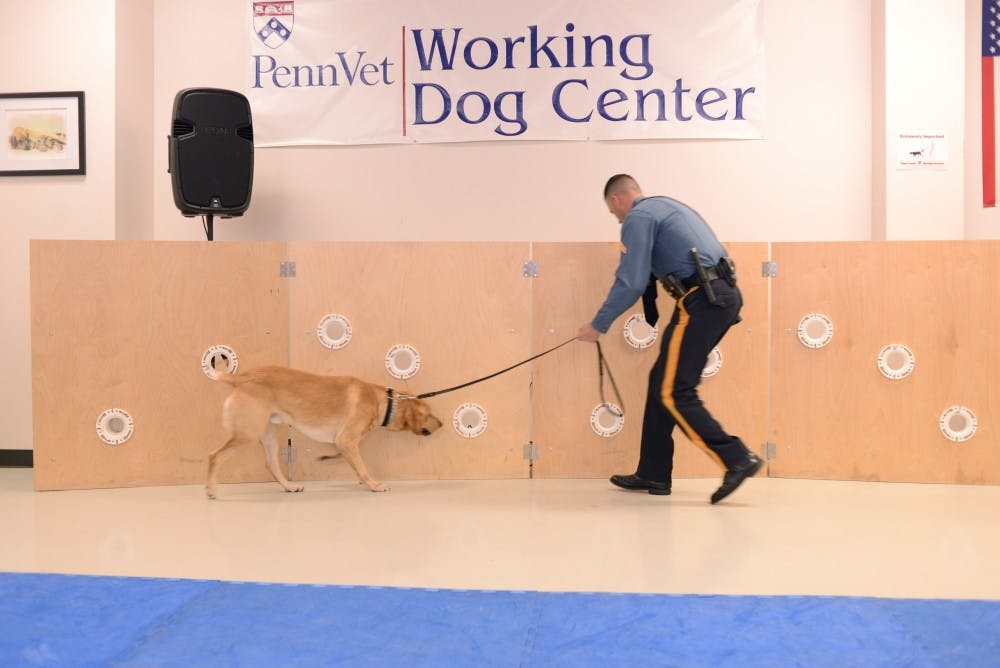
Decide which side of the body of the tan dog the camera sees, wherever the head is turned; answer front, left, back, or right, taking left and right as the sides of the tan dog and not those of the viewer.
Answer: right

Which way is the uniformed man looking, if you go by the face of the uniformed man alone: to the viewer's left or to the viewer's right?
to the viewer's left

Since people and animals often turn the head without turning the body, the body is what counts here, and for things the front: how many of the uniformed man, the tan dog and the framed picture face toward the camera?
1

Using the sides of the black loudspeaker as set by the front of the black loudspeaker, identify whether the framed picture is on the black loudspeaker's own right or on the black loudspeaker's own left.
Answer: on the black loudspeaker's own right

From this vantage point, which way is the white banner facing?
toward the camera

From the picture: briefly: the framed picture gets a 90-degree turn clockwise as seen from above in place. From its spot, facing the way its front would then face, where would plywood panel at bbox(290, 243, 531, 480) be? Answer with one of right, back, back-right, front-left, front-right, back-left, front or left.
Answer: back-left

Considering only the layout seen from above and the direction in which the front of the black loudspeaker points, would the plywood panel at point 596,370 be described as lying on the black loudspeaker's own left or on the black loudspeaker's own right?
on the black loudspeaker's own left

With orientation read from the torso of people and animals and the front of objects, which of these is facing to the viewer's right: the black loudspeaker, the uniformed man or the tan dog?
the tan dog

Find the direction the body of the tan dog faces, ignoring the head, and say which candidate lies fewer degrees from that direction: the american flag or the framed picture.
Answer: the american flag

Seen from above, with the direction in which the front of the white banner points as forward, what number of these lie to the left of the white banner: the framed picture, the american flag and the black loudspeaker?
1

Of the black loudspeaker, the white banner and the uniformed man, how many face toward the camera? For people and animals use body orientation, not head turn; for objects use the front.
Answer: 2

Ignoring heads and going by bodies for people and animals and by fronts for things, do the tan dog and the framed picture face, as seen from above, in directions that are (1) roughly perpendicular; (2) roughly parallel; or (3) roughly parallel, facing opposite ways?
roughly perpendicular

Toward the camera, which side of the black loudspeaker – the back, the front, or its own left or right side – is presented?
front
